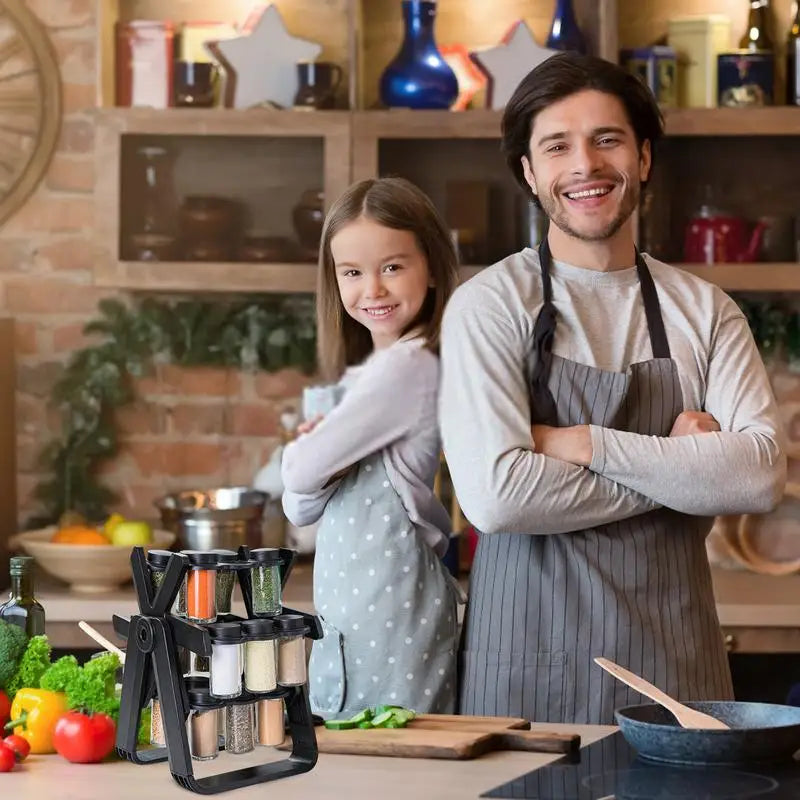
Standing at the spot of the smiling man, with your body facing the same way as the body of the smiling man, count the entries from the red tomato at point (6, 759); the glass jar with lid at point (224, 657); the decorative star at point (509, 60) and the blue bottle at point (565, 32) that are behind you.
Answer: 2

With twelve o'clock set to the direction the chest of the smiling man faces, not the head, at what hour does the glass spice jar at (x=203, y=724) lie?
The glass spice jar is roughly at 1 o'clock from the smiling man.

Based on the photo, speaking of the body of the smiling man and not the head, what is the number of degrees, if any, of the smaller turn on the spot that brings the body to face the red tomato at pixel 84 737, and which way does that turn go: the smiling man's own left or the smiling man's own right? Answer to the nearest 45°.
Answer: approximately 45° to the smiling man's own right

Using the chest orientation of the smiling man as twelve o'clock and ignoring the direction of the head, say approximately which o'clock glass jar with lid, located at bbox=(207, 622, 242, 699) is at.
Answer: The glass jar with lid is roughly at 1 o'clock from the smiling man.

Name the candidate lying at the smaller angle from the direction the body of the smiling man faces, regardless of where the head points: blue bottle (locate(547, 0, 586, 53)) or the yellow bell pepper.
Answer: the yellow bell pepper

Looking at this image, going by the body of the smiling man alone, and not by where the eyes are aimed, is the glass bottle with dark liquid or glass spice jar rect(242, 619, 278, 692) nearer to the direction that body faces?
the glass spice jar

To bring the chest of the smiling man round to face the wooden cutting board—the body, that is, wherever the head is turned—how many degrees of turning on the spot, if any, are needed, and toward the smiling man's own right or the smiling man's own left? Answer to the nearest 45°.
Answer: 0° — they already face it

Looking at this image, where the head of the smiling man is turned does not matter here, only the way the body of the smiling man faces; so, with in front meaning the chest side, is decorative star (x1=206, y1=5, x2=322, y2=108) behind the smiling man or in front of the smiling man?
behind

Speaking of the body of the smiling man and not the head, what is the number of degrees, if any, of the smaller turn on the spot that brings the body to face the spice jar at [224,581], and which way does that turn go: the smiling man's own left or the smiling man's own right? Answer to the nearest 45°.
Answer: approximately 45° to the smiling man's own right

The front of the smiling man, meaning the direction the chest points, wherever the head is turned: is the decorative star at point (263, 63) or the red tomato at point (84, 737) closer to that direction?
the red tomato

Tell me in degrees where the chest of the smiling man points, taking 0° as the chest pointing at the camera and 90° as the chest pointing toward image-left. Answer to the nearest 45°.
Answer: approximately 0°
